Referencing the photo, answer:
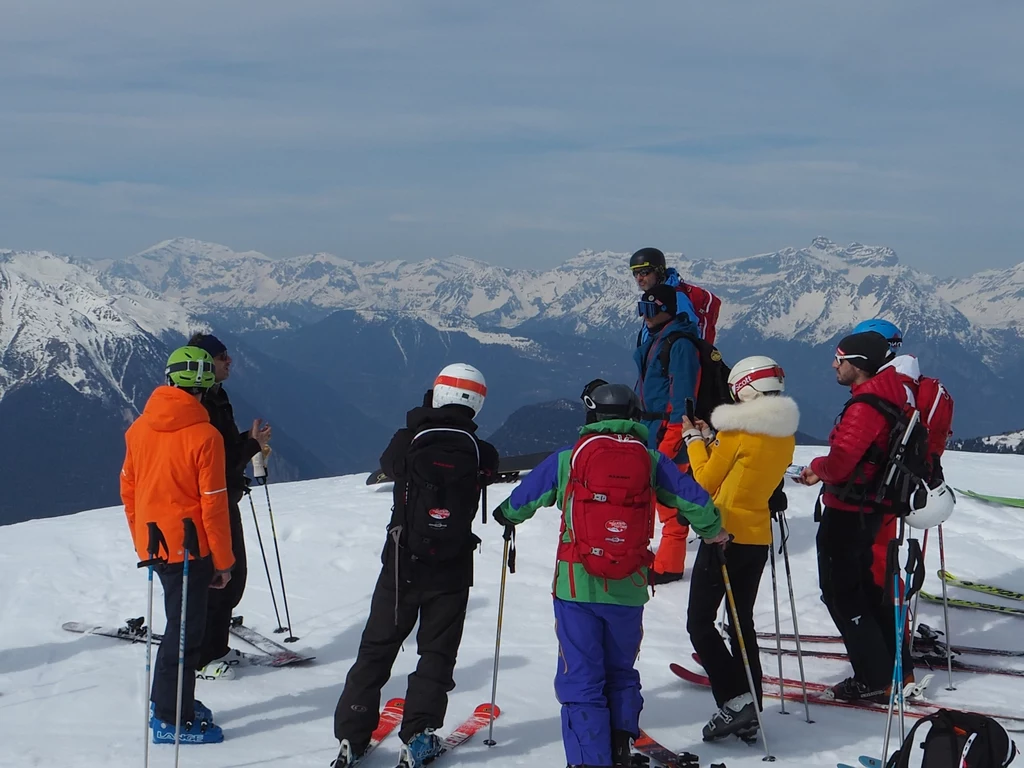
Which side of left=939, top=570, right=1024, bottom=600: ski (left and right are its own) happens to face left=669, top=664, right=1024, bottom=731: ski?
left

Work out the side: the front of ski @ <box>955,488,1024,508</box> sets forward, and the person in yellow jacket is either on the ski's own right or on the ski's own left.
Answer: on the ski's own left

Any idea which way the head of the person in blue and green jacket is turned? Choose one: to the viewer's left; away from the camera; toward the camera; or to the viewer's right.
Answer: away from the camera

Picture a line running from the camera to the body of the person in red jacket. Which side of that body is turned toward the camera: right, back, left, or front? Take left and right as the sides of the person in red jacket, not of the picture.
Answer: left

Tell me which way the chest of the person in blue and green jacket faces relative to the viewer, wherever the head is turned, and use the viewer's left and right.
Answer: facing away from the viewer

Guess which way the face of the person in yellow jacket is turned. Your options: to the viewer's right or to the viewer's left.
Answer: to the viewer's left

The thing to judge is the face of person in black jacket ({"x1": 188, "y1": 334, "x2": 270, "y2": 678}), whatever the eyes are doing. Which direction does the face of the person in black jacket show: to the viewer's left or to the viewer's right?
to the viewer's right

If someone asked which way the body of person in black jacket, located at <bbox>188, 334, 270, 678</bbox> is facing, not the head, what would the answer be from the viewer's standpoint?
to the viewer's right

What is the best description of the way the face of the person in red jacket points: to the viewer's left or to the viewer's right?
to the viewer's left

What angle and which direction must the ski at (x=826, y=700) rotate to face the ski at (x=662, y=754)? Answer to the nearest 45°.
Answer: approximately 45° to its left
